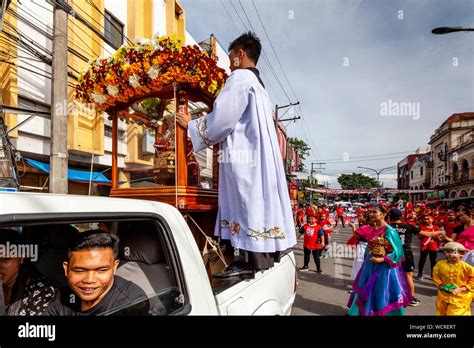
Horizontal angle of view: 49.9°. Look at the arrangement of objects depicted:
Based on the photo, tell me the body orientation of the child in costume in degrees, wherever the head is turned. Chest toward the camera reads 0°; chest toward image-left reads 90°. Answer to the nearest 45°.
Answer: approximately 0°

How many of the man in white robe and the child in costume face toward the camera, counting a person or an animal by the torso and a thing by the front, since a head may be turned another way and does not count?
1

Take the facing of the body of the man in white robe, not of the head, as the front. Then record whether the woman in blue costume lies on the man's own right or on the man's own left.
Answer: on the man's own right

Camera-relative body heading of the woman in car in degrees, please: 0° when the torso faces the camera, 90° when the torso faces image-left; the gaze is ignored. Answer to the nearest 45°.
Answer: approximately 45°

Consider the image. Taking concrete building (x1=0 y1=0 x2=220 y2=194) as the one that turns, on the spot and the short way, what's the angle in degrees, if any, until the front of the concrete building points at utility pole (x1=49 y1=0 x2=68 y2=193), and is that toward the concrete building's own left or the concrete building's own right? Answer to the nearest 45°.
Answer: approximately 45° to the concrete building's own right

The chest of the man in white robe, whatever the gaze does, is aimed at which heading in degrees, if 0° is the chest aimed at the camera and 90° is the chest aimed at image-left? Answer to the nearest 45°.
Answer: approximately 135°
